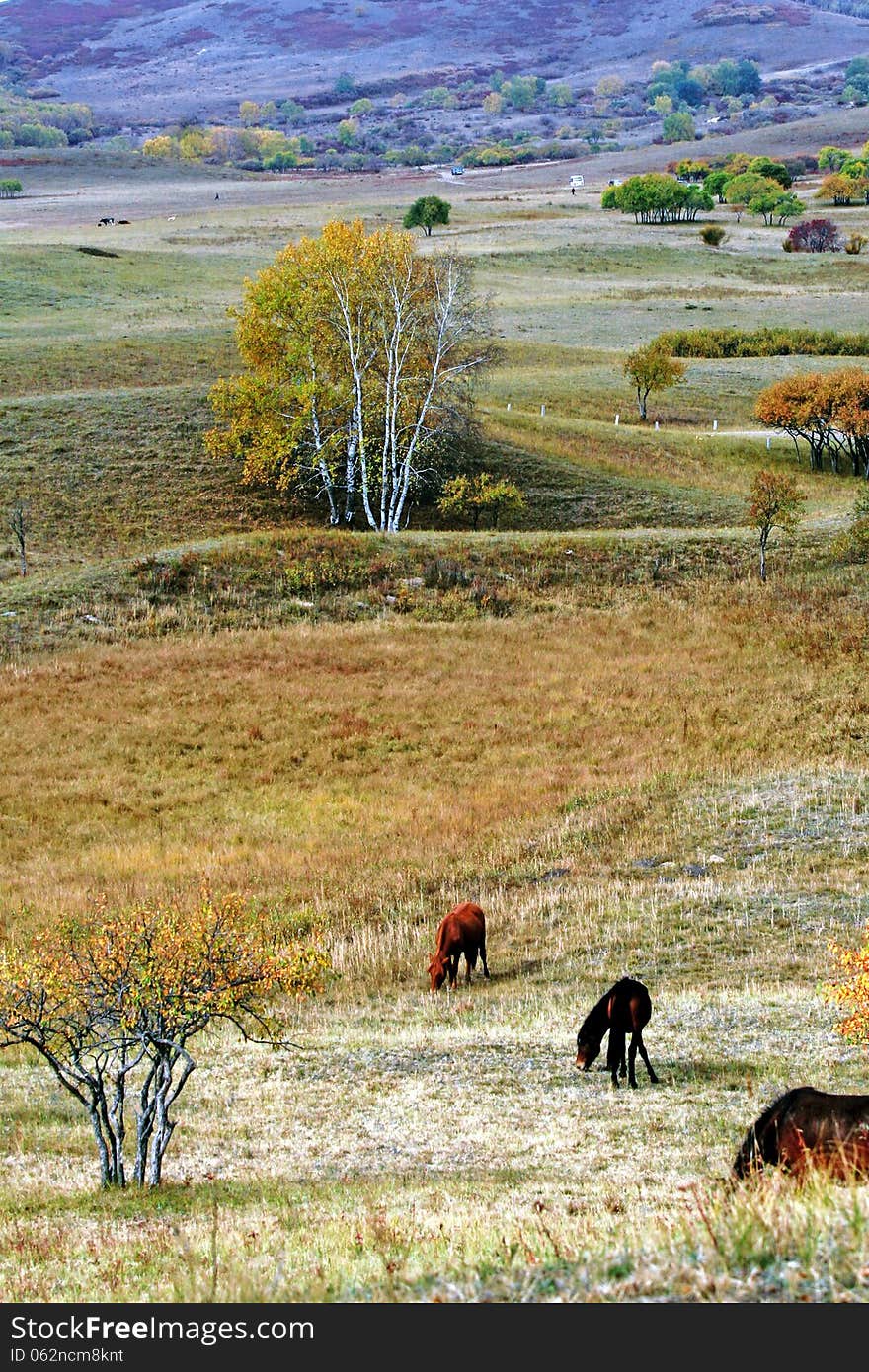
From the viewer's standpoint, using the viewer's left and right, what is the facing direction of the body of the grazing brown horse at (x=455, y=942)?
facing the viewer and to the left of the viewer

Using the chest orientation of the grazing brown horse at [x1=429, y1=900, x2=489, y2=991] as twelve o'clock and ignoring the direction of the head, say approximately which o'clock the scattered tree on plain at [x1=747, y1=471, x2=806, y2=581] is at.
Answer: The scattered tree on plain is roughly at 5 o'clock from the grazing brown horse.

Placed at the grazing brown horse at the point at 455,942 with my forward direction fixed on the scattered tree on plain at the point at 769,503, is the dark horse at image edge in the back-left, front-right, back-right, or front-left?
back-right

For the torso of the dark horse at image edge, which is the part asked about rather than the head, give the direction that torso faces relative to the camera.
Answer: to the viewer's left

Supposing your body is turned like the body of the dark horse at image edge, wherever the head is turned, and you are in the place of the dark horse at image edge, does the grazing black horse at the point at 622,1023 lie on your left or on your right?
on your right

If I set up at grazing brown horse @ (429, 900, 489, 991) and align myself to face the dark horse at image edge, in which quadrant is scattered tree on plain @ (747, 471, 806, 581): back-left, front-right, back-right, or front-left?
back-left
